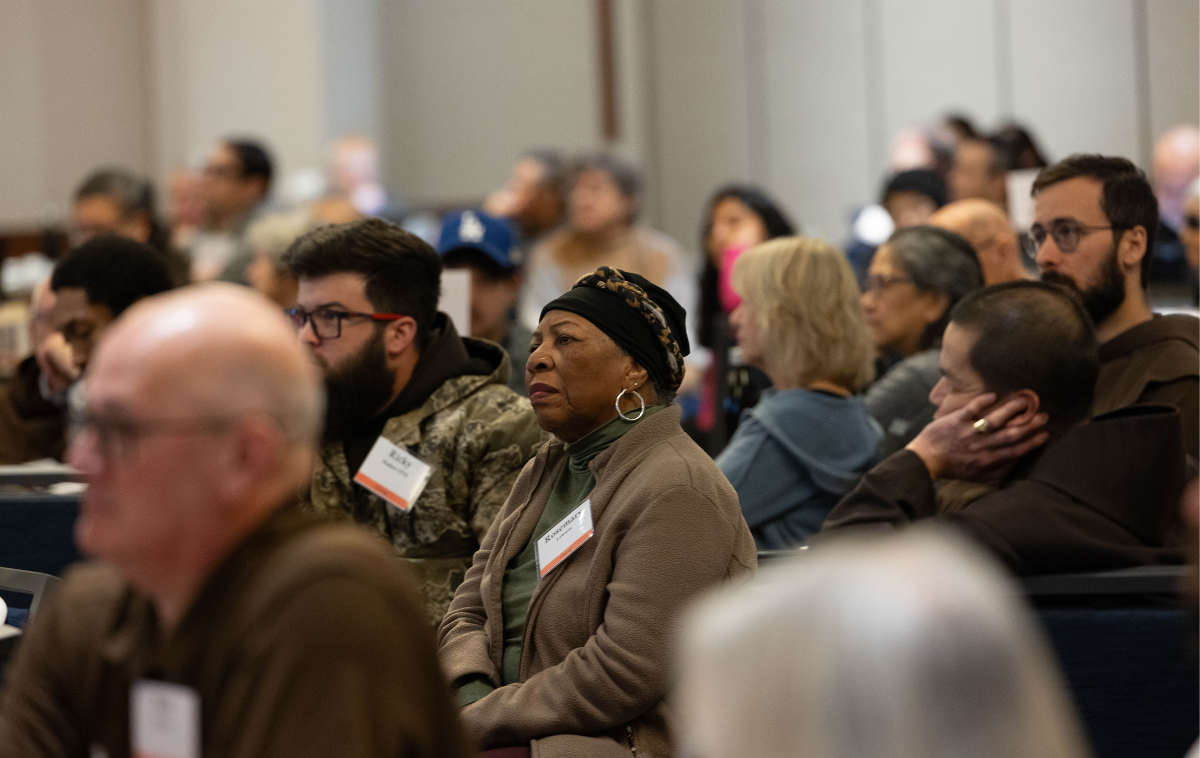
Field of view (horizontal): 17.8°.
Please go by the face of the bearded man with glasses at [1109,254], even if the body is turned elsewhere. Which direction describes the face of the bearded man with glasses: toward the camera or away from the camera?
toward the camera

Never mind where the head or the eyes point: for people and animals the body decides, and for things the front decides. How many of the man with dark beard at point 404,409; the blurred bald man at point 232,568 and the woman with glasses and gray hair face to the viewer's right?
0

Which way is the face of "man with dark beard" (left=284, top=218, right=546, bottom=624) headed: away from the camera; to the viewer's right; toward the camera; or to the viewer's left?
to the viewer's left

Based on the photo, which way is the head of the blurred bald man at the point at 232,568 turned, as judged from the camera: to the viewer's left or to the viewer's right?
to the viewer's left

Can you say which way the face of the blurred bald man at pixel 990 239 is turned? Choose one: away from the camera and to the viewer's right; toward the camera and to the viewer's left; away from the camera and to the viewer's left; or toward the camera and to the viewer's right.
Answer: away from the camera and to the viewer's left

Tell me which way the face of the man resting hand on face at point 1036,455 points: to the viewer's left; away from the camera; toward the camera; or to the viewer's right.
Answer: to the viewer's left

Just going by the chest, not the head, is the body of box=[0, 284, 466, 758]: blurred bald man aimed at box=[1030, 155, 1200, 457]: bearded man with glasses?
no

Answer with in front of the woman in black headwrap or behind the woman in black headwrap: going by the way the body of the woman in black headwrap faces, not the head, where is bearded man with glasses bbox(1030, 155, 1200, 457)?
behind

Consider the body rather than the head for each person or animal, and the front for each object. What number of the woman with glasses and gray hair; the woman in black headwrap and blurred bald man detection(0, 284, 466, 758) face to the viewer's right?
0

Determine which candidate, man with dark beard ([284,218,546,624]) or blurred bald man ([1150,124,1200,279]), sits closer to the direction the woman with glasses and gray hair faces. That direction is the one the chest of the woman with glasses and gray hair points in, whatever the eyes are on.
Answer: the man with dark beard

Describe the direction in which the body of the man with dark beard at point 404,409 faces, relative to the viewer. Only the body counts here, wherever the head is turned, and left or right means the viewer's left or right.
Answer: facing the viewer and to the left of the viewer

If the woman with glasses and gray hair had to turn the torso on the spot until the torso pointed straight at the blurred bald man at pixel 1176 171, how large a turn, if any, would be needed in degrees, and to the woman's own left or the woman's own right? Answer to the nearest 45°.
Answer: approximately 90° to the woman's own right

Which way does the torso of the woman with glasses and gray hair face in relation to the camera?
to the viewer's left

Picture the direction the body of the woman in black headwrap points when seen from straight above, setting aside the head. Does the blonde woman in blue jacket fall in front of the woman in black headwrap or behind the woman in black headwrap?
behind

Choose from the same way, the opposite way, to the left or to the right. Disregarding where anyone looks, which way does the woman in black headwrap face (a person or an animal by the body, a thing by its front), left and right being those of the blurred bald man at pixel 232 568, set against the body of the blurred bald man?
the same way

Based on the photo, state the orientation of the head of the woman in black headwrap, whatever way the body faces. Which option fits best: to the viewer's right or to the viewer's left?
to the viewer's left
